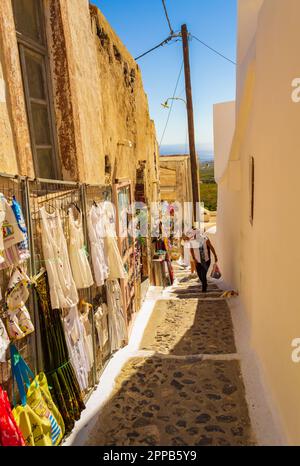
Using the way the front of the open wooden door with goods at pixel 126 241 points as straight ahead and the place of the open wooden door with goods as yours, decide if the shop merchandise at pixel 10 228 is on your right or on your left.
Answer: on your right

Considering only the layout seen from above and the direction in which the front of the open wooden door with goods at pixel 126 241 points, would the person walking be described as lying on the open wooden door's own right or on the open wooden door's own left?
on the open wooden door's own left

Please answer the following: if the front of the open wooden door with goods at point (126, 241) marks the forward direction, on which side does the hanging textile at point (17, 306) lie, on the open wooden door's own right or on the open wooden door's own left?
on the open wooden door's own right

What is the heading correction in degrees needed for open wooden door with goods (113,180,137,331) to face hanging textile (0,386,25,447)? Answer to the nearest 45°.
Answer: approximately 45° to its right

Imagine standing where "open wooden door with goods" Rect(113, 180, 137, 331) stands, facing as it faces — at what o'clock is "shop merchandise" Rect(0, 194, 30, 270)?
The shop merchandise is roughly at 2 o'clock from the open wooden door with goods.

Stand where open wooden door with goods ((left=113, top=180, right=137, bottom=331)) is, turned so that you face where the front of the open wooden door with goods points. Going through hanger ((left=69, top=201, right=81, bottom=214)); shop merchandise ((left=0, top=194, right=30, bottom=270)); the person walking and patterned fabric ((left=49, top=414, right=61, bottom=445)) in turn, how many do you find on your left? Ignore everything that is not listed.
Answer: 1

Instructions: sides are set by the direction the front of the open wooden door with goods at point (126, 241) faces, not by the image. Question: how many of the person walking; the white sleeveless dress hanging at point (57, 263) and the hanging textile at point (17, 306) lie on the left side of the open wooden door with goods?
1
